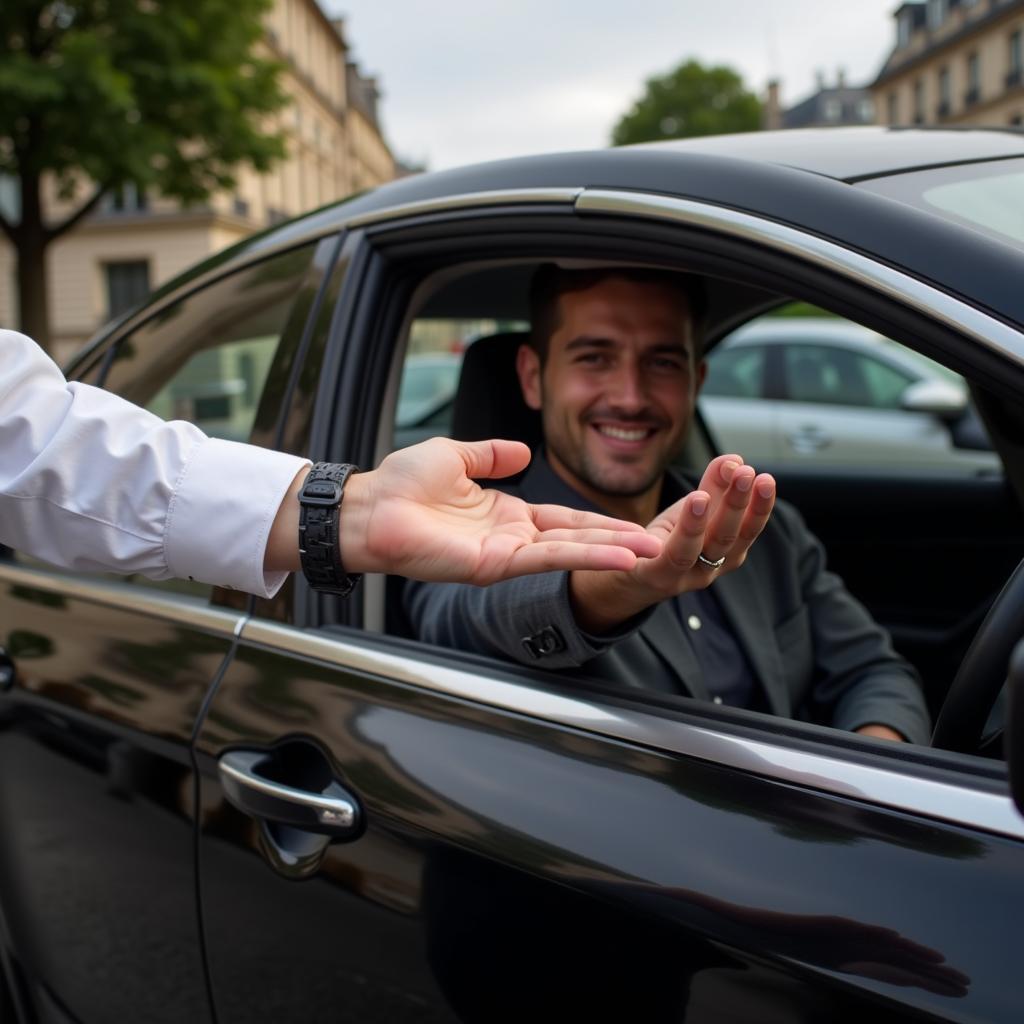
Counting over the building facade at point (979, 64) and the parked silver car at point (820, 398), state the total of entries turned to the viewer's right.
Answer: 1

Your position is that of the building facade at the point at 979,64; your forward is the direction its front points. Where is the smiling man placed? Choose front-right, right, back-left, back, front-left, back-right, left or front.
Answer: front-left

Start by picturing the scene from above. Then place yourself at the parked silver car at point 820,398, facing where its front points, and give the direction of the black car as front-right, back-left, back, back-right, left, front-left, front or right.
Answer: right

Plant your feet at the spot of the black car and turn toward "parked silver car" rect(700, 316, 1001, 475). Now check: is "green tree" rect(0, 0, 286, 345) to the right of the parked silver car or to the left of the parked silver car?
left

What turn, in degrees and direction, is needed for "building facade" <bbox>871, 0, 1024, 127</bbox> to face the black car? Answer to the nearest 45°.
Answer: approximately 45° to its left

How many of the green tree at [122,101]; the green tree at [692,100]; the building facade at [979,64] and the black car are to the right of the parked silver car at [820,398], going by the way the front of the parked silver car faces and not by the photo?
1

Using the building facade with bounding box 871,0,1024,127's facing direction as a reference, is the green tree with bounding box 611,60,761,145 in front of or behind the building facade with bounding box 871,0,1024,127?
in front

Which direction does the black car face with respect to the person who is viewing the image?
facing the viewer and to the right of the viewer

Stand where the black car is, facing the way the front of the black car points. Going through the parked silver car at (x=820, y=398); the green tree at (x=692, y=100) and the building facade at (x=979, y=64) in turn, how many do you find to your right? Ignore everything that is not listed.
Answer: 0

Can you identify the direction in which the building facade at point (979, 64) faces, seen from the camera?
facing the viewer and to the left of the viewer

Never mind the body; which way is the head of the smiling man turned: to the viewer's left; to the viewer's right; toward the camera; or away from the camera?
toward the camera

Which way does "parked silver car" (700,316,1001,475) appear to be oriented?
to the viewer's right

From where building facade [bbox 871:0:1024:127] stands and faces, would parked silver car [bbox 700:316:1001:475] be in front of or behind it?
in front

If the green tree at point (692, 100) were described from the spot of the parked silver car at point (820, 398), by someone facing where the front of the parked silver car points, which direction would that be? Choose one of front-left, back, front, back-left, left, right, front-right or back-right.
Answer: left
